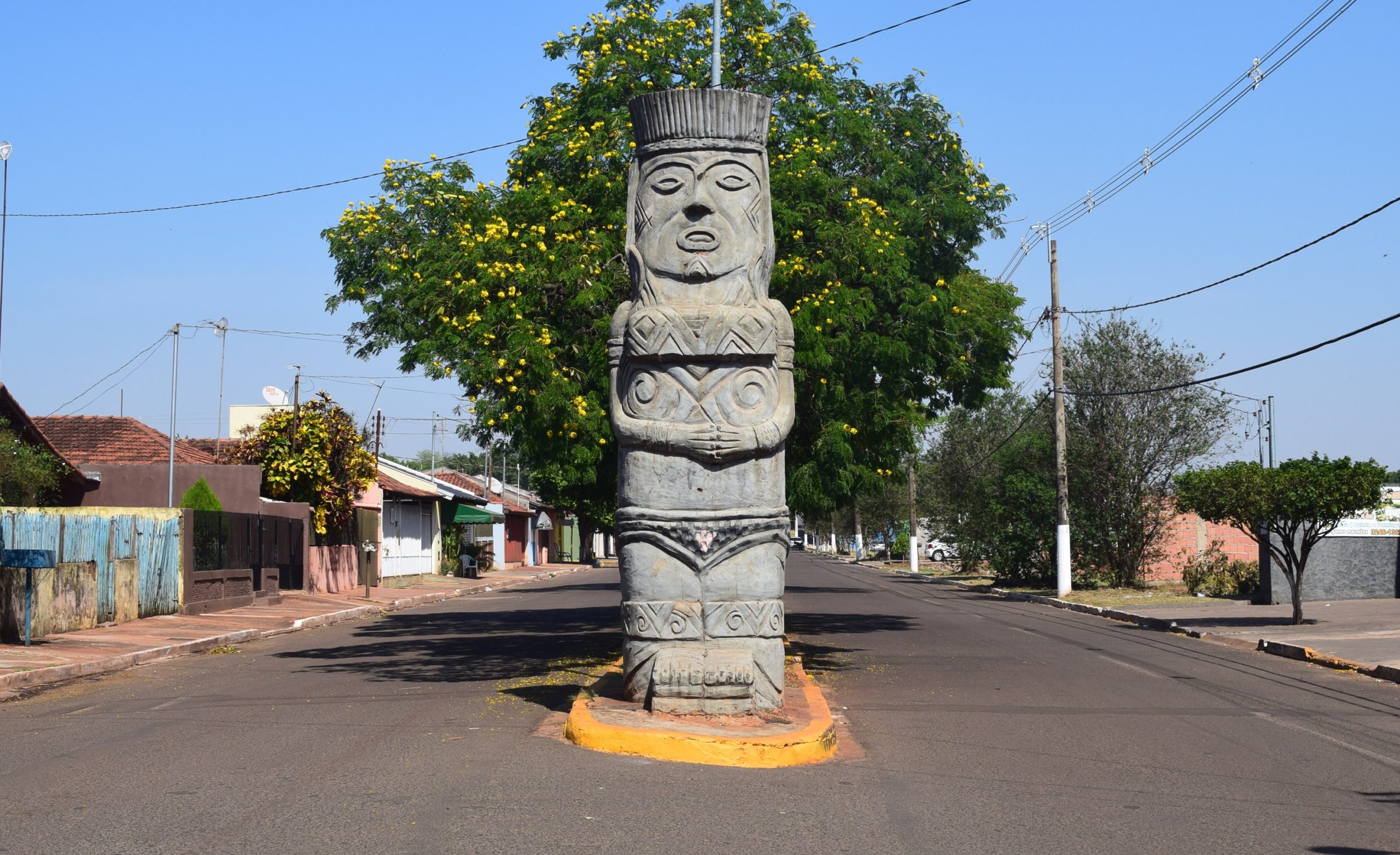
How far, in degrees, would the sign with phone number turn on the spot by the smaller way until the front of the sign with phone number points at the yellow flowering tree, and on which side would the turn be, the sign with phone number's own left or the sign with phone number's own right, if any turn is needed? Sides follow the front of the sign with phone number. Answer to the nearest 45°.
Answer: approximately 45° to the sign with phone number's own right

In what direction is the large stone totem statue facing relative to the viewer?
toward the camera

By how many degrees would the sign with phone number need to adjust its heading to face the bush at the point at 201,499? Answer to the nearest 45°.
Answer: approximately 45° to its right

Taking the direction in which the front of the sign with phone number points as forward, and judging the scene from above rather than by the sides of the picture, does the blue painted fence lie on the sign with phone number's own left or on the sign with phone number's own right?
on the sign with phone number's own right

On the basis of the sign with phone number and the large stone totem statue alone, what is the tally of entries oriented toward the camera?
2

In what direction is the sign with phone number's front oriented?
toward the camera

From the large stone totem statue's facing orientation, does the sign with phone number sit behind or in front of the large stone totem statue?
behind

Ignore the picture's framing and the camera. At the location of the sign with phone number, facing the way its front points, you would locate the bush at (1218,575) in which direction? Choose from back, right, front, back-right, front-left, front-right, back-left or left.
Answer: back-right

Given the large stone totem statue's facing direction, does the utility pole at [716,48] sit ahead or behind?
behind

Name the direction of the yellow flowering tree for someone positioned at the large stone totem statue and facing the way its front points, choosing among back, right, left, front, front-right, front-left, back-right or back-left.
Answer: back
